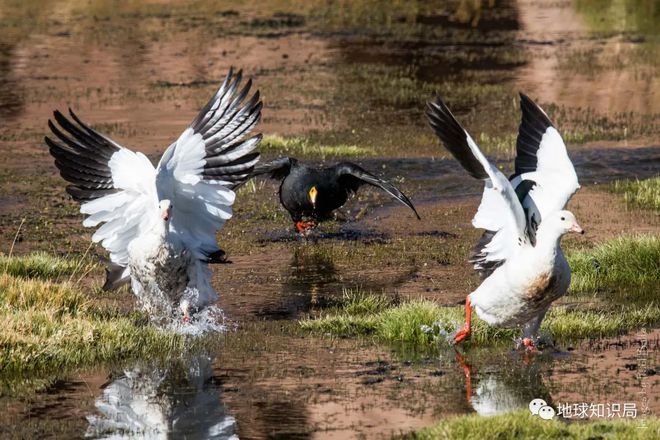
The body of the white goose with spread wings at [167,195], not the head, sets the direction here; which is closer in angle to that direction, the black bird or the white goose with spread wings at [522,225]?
the white goose with spread wings

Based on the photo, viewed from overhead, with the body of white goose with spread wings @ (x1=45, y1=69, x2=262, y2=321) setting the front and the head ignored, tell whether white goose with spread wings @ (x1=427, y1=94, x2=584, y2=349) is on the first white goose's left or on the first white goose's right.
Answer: on the first white goose's left

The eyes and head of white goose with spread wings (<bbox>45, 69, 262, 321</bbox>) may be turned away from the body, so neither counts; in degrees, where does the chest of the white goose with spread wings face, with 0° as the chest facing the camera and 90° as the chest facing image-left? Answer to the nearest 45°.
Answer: approximately 0°

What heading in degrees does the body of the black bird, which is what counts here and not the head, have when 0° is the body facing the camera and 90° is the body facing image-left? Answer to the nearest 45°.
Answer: approximately 0°

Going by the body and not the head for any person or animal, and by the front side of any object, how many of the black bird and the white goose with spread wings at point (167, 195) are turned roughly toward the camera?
2

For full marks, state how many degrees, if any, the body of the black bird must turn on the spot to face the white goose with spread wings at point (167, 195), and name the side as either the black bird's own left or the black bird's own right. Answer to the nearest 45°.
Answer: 0° — it already faces it

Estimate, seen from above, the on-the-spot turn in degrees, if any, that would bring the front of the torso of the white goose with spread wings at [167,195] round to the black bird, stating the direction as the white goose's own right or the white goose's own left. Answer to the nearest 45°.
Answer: approximately 135° to the white goose's own left
